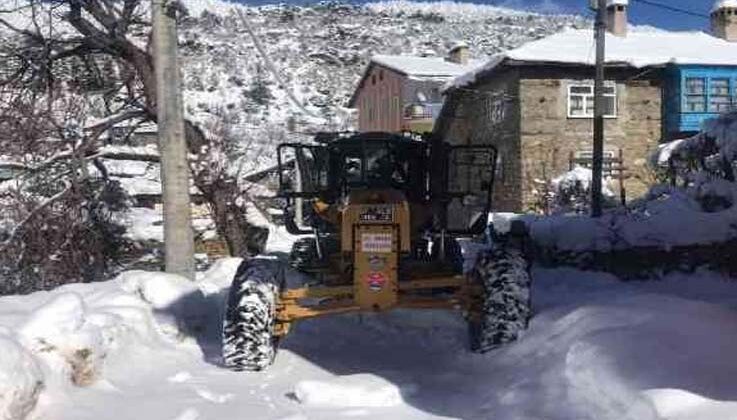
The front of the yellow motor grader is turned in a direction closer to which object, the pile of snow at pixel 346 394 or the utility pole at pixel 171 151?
the pile of snow

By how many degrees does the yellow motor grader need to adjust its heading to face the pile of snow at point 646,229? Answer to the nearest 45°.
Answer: approximately 135° to its left

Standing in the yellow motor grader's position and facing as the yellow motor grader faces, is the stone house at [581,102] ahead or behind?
behind

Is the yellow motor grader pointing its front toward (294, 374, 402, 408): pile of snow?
yes

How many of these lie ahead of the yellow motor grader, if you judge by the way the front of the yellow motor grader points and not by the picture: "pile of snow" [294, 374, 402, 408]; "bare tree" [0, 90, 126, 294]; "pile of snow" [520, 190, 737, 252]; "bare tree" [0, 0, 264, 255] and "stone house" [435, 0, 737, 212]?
1

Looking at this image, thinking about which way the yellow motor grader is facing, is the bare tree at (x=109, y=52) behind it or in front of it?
behind

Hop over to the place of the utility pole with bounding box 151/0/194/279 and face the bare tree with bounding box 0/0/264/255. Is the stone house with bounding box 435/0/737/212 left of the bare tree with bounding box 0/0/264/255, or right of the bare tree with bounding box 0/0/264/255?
right

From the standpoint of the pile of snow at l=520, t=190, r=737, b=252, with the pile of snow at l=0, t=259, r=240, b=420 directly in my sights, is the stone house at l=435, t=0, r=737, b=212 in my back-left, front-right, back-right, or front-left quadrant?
back-right

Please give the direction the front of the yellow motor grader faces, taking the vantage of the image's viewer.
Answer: facing the viewer

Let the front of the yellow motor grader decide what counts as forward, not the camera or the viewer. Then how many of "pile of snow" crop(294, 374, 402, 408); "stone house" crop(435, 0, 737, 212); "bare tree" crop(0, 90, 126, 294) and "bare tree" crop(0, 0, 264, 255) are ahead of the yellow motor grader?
1

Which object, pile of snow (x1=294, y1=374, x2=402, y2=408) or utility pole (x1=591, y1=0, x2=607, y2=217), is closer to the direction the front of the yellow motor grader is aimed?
the pile of snow

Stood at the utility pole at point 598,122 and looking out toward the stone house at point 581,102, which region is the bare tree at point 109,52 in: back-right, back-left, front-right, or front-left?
back-left

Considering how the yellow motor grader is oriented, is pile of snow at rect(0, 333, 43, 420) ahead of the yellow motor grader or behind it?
ahead

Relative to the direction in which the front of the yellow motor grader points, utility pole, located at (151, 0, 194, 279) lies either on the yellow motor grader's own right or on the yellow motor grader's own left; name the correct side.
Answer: on the yellow motor grader's own right

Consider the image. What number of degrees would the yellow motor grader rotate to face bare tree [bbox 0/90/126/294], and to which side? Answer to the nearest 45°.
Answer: approximately 135° to its right

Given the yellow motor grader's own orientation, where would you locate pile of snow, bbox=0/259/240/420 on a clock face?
The pile of snow is roughly at 2 o'clock from the yellow motor grader.

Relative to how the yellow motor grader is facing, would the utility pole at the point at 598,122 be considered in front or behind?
behind
